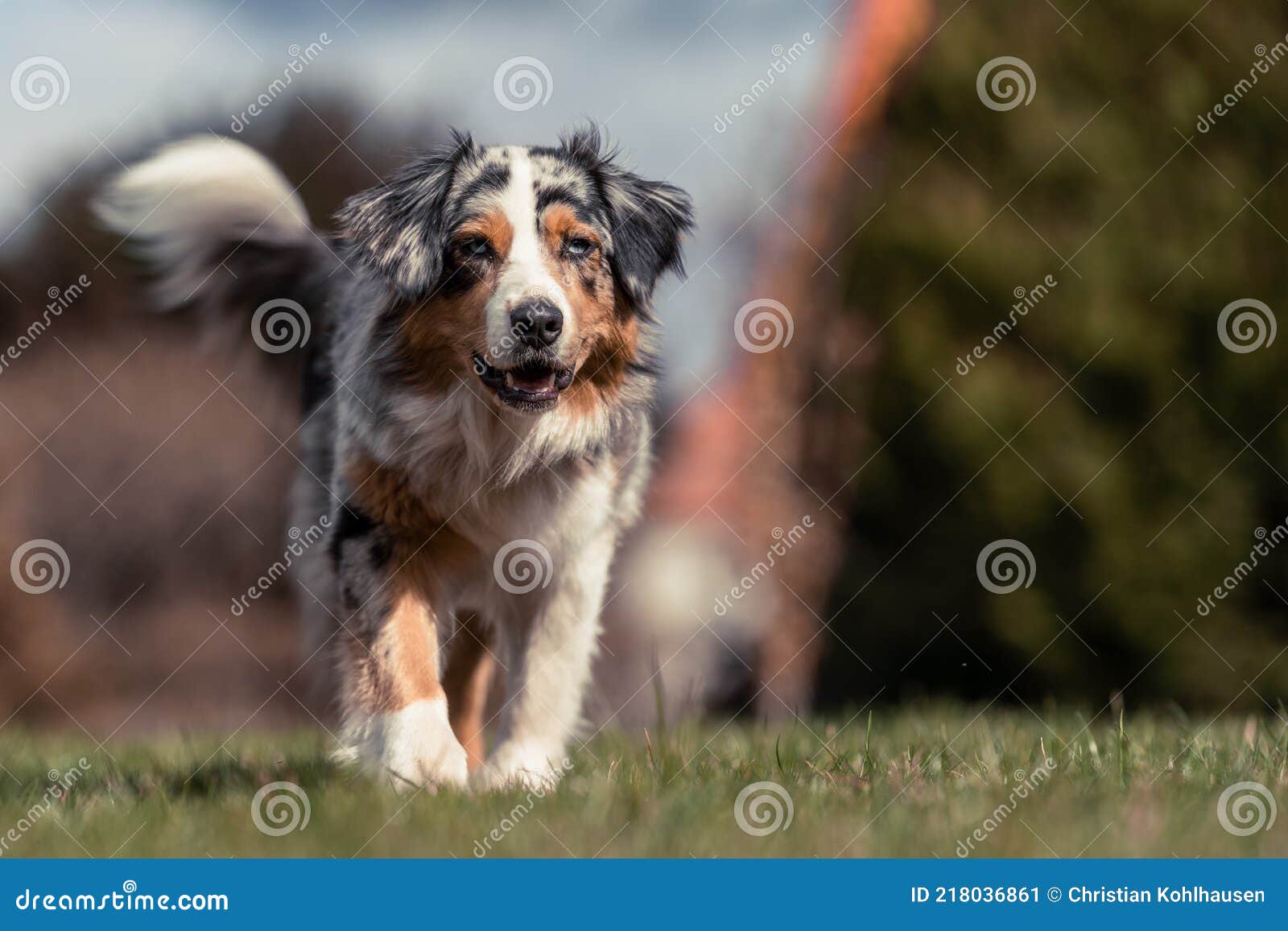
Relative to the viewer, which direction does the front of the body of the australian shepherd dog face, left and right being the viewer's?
facing the viewer
